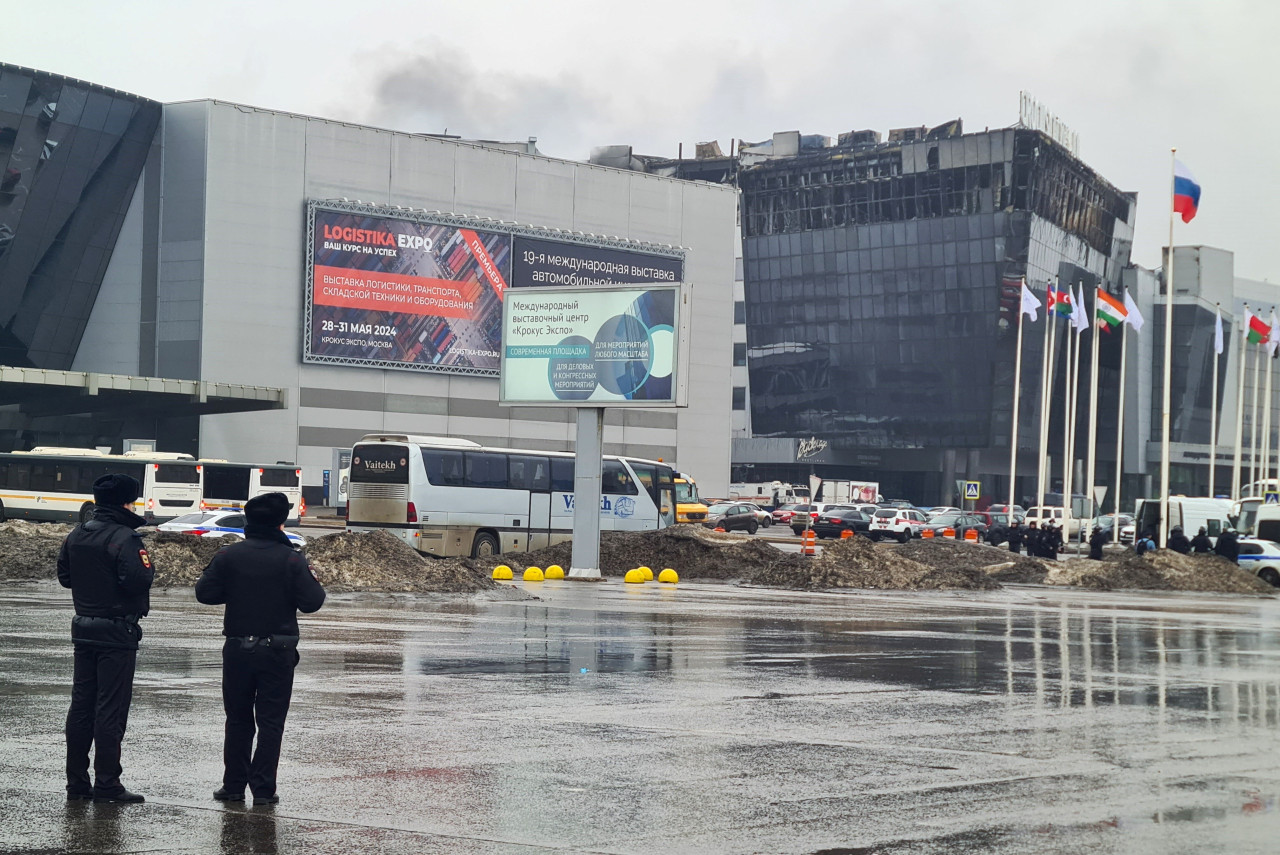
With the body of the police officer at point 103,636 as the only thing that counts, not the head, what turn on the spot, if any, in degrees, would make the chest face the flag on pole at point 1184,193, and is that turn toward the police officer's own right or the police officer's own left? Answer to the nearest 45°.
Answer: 0° — they already face it

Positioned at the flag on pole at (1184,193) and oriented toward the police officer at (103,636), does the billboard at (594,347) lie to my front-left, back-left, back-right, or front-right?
front-right

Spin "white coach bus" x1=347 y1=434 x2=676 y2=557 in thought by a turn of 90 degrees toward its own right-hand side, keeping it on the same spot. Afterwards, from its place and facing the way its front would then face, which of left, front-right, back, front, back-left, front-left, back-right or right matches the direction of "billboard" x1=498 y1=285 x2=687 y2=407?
front

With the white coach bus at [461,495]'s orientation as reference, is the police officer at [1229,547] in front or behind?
in front

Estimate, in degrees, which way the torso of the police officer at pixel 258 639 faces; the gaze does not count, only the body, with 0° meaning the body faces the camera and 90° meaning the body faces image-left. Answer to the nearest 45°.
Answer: approximately 180°

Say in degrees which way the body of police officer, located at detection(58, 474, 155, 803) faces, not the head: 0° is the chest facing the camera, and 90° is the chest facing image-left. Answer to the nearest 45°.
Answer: approximately 225°

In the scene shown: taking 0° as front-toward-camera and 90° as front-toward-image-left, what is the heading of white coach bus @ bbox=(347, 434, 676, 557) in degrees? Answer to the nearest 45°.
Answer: approximately 225°

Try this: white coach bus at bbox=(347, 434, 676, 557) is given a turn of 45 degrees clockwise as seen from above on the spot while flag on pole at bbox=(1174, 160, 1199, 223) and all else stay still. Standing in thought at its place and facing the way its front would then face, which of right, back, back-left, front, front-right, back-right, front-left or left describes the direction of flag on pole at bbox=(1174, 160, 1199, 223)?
front

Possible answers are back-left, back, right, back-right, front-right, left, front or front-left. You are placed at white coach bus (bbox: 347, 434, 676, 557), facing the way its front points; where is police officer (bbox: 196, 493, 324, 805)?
back-right

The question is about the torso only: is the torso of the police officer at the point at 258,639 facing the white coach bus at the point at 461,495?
yes

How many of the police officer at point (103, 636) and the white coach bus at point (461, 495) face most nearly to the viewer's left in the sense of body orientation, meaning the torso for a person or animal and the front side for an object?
0

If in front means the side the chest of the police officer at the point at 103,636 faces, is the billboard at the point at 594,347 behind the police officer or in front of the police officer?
in front

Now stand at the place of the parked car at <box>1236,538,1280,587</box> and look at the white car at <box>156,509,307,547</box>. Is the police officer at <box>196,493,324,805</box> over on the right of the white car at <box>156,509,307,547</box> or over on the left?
left

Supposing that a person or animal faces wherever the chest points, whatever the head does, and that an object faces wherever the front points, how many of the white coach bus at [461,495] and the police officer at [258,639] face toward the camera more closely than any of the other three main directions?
0

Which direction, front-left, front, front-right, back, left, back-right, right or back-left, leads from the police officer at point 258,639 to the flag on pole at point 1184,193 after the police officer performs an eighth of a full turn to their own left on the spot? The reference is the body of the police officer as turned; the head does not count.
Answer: right

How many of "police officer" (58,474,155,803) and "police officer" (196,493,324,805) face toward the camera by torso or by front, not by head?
0

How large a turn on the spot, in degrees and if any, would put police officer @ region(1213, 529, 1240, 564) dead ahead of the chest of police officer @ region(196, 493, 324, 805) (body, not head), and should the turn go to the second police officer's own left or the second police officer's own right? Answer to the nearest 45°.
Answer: approximately 45° to the second police officer's own right
